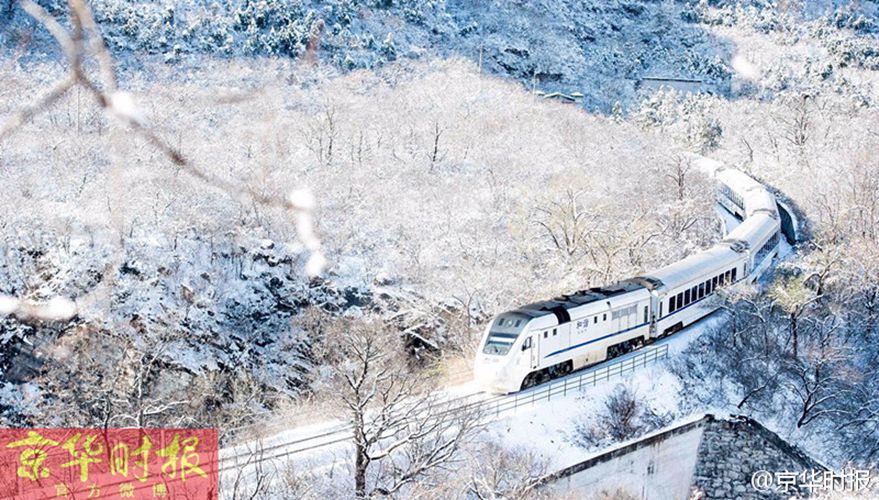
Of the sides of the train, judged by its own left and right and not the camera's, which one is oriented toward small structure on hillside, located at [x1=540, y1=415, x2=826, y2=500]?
left

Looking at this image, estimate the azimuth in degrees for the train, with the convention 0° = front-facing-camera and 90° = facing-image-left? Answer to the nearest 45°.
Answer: approximately 45°
